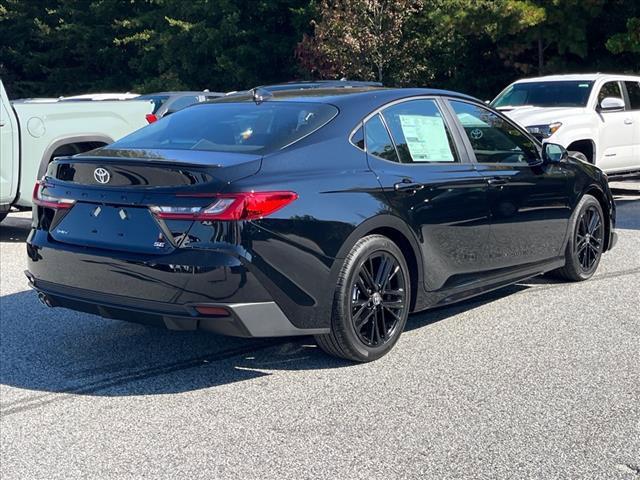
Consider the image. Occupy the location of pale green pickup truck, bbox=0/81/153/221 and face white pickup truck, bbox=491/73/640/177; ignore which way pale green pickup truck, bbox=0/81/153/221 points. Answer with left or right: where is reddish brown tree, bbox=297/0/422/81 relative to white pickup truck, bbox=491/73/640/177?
left

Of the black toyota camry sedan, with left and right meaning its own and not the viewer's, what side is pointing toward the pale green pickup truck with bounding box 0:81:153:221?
left

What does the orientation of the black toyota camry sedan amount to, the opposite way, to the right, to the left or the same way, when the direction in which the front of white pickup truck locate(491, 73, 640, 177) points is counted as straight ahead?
the opposite way

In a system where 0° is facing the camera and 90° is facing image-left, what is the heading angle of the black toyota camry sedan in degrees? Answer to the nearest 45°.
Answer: approximately 225°

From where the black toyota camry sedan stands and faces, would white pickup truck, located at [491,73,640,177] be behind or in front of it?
in front

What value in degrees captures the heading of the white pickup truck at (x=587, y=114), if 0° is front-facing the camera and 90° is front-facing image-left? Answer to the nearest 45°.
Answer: approximately 45°

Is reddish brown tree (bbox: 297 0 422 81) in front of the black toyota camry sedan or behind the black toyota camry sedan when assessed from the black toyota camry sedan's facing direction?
in front

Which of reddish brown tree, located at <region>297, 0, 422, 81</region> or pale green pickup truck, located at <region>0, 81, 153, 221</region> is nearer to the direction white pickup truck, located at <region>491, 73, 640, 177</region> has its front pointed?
the pale green pickup truck

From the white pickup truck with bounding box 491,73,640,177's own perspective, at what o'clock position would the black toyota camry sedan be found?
The black toyota camry sedan is roughly at 11 o'clock from the white pickup truck.

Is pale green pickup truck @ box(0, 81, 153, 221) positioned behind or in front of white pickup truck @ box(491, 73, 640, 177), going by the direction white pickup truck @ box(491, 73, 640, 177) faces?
in front

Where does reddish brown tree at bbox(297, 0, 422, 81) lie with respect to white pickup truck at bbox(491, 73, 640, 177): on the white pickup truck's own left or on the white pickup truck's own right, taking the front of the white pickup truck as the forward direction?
on the white pickup truck's own right
